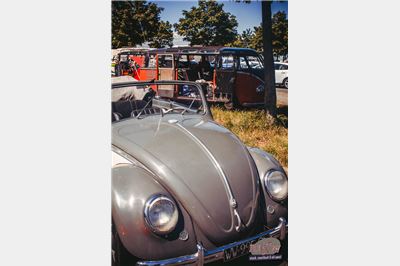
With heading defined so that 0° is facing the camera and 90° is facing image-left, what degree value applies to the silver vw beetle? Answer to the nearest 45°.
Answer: approximately 315°

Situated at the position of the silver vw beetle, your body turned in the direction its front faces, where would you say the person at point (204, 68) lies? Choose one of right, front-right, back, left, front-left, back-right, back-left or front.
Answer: back-left

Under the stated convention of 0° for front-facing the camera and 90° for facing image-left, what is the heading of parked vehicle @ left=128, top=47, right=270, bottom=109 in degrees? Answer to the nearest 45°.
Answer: approximately 315°
